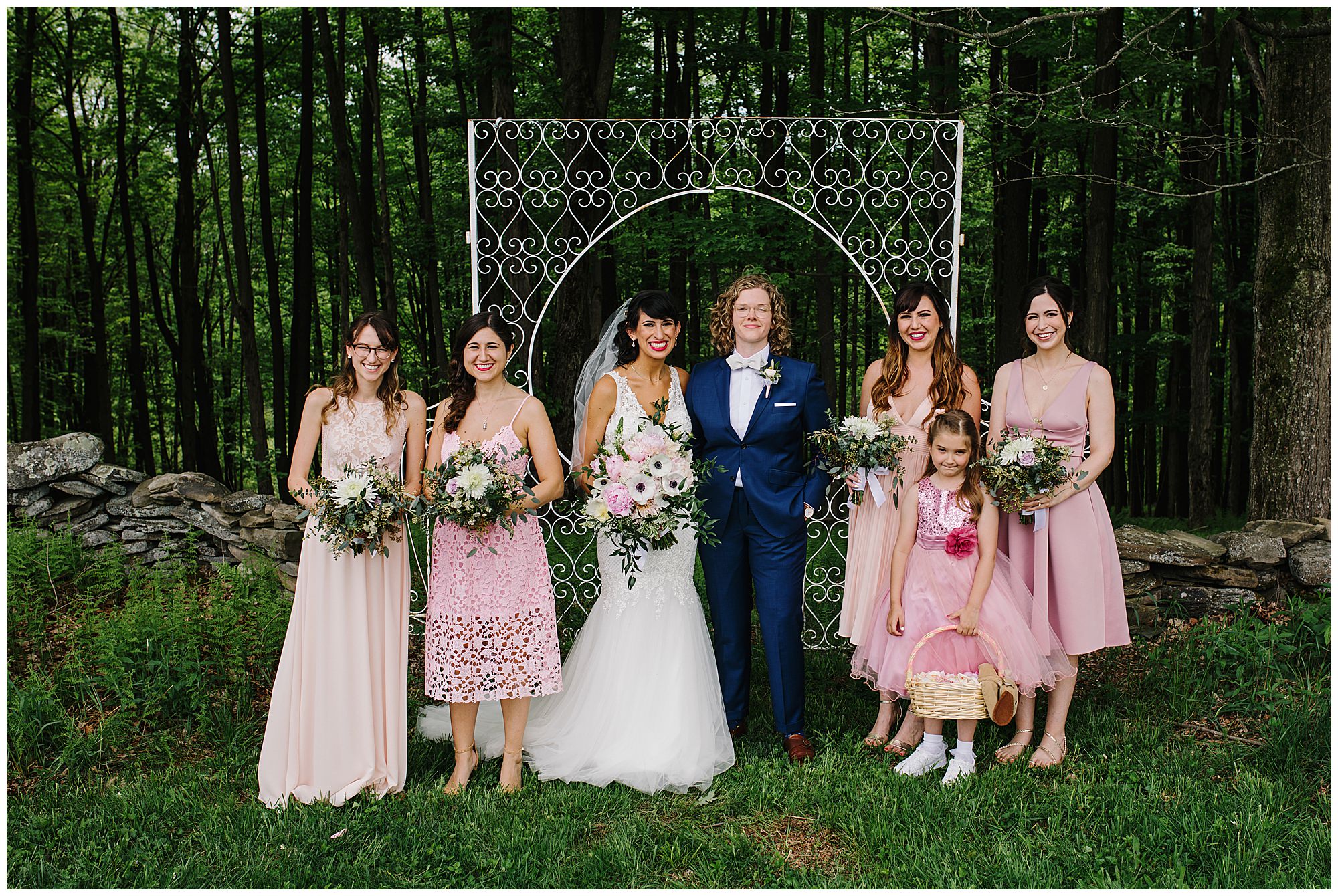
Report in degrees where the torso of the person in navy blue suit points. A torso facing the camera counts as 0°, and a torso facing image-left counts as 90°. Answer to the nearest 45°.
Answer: approximately 0°

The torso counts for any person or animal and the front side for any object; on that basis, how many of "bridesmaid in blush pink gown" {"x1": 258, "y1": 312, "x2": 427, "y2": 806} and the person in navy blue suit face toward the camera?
2

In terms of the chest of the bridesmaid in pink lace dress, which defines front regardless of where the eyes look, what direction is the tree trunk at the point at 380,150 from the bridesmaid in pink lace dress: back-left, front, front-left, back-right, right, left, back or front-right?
back

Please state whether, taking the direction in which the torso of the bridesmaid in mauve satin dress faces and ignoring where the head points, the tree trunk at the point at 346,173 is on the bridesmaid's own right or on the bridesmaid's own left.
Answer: on the bridesmaid's own right

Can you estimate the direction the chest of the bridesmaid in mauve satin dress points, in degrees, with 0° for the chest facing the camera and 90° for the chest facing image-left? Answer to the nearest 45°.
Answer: approximately 45°
